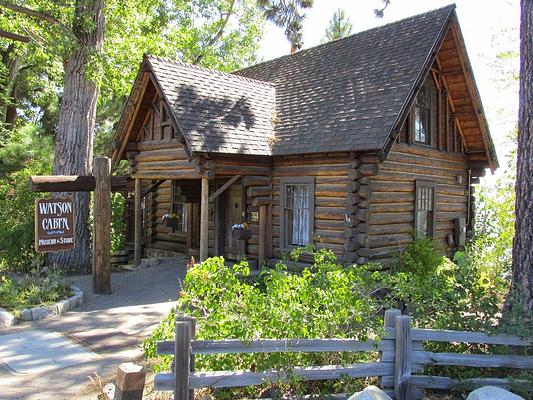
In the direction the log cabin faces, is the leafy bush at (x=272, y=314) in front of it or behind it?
in front

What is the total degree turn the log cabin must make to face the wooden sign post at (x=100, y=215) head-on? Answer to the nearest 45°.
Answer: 0° — it already faces it

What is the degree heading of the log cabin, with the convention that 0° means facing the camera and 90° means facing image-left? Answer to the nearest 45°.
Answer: approximately 45°

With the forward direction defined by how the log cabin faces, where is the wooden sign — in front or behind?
in front

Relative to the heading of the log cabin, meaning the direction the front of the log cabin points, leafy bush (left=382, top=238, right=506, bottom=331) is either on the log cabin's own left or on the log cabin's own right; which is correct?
on the log cabin's own left

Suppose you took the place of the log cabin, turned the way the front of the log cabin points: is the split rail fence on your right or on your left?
on your left

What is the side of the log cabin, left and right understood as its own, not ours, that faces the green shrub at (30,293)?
front

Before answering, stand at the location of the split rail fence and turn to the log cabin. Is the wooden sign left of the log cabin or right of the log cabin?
left
